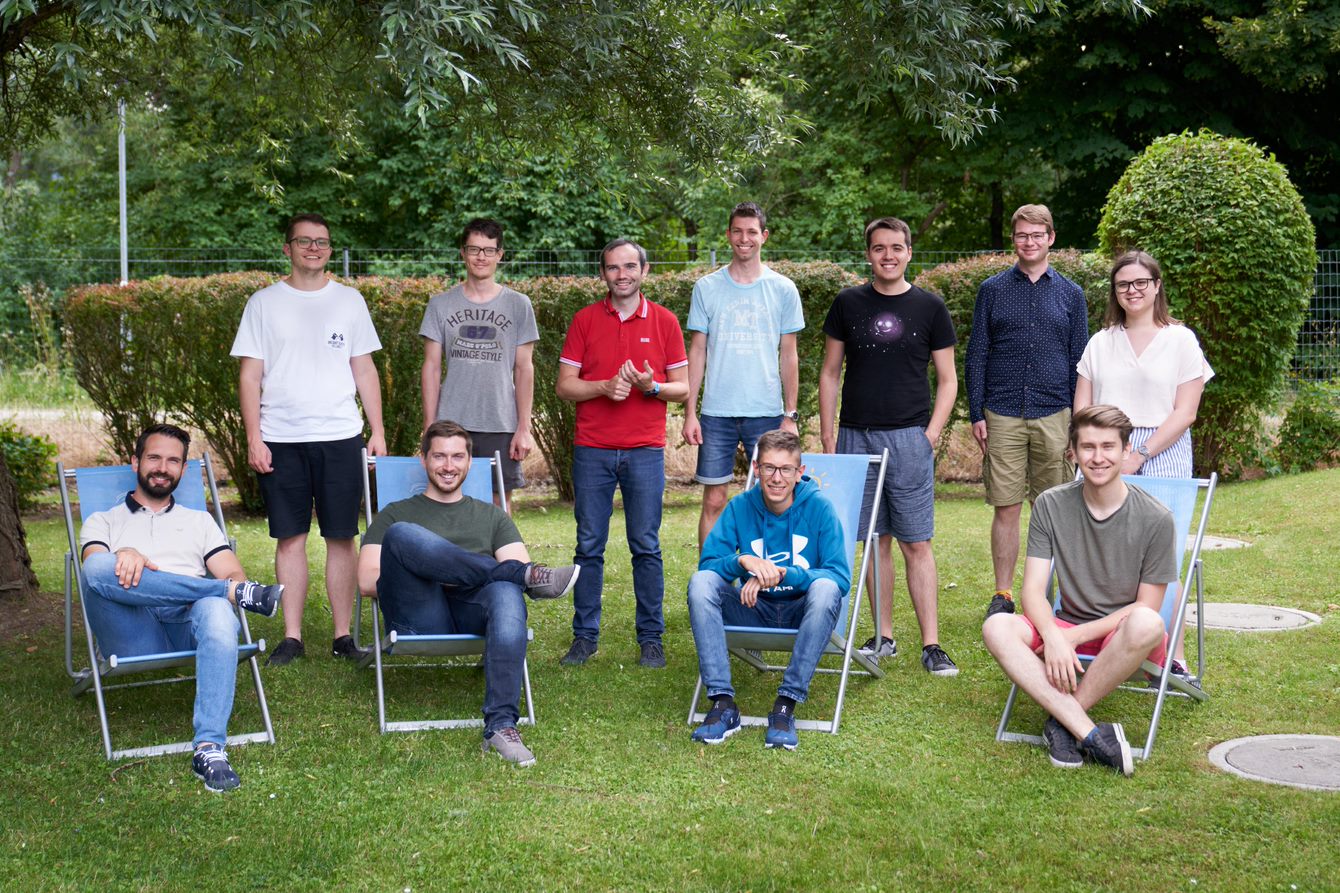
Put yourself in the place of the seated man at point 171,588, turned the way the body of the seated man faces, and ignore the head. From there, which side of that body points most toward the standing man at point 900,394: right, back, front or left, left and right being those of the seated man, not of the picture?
left

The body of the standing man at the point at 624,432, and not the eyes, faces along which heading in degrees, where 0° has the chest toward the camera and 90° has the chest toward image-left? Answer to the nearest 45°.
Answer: approximately 0°

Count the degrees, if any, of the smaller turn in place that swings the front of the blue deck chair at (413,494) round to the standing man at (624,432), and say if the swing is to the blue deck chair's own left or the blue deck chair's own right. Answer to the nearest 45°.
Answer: approximately 90° to the blue deck chair's own left

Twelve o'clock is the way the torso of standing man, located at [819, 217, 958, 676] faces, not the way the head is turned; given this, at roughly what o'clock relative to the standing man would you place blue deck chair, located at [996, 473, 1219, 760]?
The blue deck chair is roughly at 10 o'clock from the standing man.

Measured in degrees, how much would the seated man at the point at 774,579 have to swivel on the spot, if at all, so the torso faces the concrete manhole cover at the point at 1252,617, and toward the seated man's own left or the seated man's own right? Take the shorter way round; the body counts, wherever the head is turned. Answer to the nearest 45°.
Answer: approximately 135° to the seated man's own left

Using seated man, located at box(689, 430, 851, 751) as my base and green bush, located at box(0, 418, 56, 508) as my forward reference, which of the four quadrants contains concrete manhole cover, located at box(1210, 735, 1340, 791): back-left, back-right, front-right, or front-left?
back-right

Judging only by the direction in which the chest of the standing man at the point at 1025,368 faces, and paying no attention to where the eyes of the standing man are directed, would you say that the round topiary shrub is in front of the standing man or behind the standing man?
behind

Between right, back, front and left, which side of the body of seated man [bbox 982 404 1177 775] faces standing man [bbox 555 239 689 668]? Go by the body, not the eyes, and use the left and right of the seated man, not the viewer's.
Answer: right

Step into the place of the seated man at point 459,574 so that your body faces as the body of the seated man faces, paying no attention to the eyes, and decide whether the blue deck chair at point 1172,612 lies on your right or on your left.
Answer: on your left
